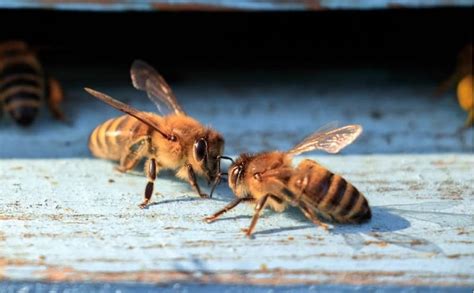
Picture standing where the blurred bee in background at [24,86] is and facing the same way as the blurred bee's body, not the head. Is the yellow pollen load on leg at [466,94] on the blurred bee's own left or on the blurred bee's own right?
on the blurred bee's own right

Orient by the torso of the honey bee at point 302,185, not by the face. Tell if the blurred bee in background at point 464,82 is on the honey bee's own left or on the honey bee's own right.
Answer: on the honey bee's own right

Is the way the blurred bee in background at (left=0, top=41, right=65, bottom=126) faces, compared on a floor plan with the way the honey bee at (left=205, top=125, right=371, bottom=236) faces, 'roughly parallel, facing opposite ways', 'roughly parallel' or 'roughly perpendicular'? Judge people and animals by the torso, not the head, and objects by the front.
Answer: roughly perpendicular

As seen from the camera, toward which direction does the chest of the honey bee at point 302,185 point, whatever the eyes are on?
to the viewer's left

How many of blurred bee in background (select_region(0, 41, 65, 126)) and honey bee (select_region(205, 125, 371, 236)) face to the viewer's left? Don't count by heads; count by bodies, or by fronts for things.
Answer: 1

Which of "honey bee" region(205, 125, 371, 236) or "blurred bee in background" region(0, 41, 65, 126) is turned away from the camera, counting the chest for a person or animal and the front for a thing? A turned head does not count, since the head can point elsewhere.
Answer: the blurred bee in background

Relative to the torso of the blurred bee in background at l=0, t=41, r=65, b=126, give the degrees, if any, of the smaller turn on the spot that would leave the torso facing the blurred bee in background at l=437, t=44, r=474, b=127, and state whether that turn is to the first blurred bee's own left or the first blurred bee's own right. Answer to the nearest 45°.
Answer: approximately 90° to the first blurred bee's own right

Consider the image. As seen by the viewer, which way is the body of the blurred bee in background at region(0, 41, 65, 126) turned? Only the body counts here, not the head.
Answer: away from the camera
